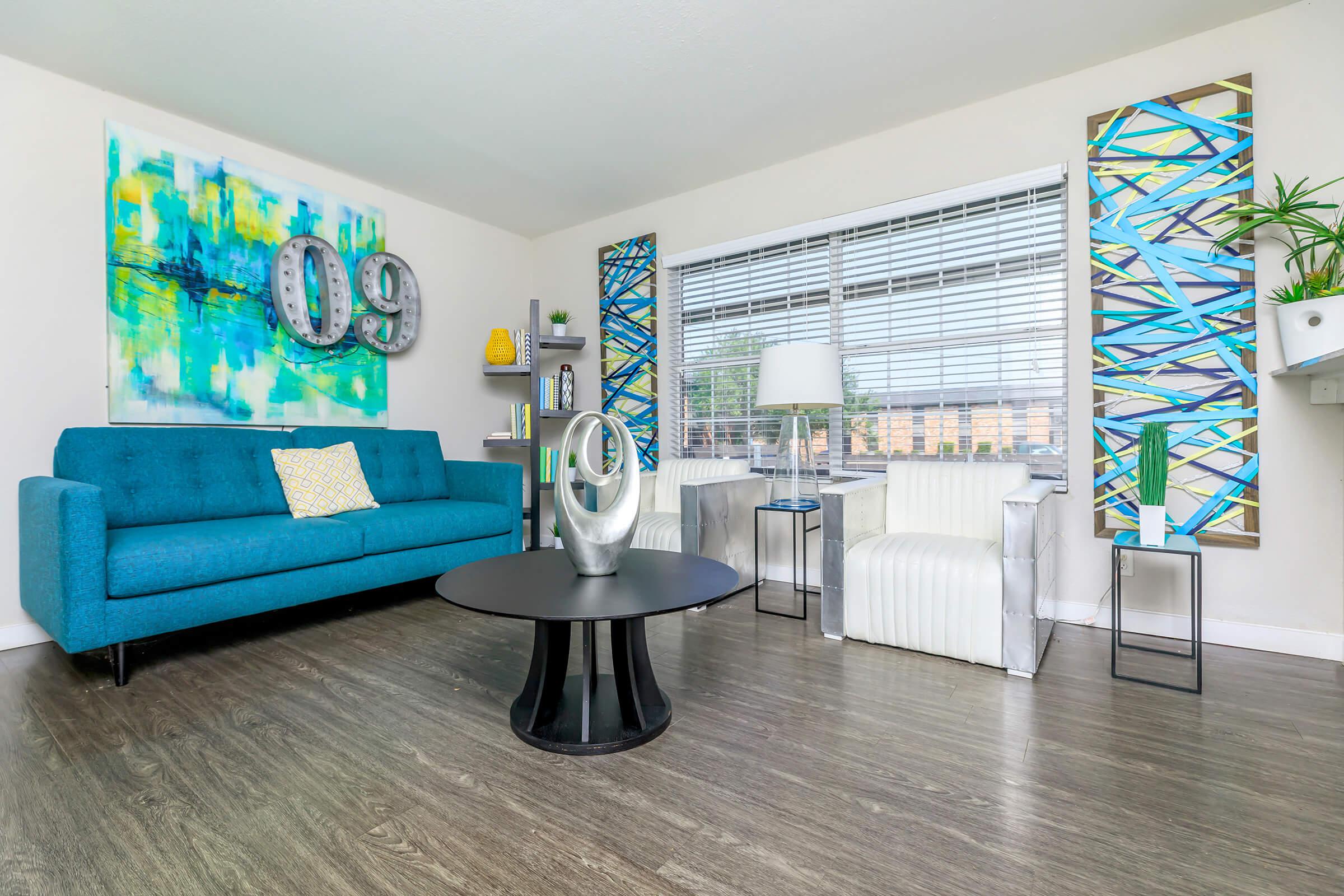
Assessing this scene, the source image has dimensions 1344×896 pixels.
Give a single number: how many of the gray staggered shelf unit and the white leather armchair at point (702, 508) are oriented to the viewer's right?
0

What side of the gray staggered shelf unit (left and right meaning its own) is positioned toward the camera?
front

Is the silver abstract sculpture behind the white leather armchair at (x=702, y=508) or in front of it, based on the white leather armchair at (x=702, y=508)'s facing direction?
in front

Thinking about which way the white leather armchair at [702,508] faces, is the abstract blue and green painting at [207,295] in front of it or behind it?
in front

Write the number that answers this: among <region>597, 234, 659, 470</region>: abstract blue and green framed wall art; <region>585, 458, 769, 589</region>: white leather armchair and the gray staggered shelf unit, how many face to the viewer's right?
0

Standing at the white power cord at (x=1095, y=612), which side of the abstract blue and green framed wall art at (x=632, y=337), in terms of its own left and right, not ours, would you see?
left

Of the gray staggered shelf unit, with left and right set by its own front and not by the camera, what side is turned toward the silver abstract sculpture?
front

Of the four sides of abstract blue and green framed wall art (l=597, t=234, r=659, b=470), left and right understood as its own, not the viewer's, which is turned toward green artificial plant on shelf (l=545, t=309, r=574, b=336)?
right

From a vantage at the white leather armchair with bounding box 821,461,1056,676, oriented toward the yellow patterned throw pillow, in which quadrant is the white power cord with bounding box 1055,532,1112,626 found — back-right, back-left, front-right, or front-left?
back-right

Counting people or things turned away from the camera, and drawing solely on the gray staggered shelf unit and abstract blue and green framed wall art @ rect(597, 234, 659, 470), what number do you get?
0

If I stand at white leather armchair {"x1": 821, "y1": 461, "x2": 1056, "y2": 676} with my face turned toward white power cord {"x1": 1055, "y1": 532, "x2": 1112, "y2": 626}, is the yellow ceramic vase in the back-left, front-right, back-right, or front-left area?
back-left

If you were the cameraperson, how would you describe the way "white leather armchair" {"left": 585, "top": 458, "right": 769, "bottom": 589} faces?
facing the viewer and to the left of the viewer

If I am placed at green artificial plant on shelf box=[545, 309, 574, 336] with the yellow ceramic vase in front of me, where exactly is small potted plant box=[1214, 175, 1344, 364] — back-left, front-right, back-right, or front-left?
back-left

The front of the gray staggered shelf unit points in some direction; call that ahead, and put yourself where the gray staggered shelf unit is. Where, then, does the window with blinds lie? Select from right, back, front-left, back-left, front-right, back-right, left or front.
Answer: front-left
